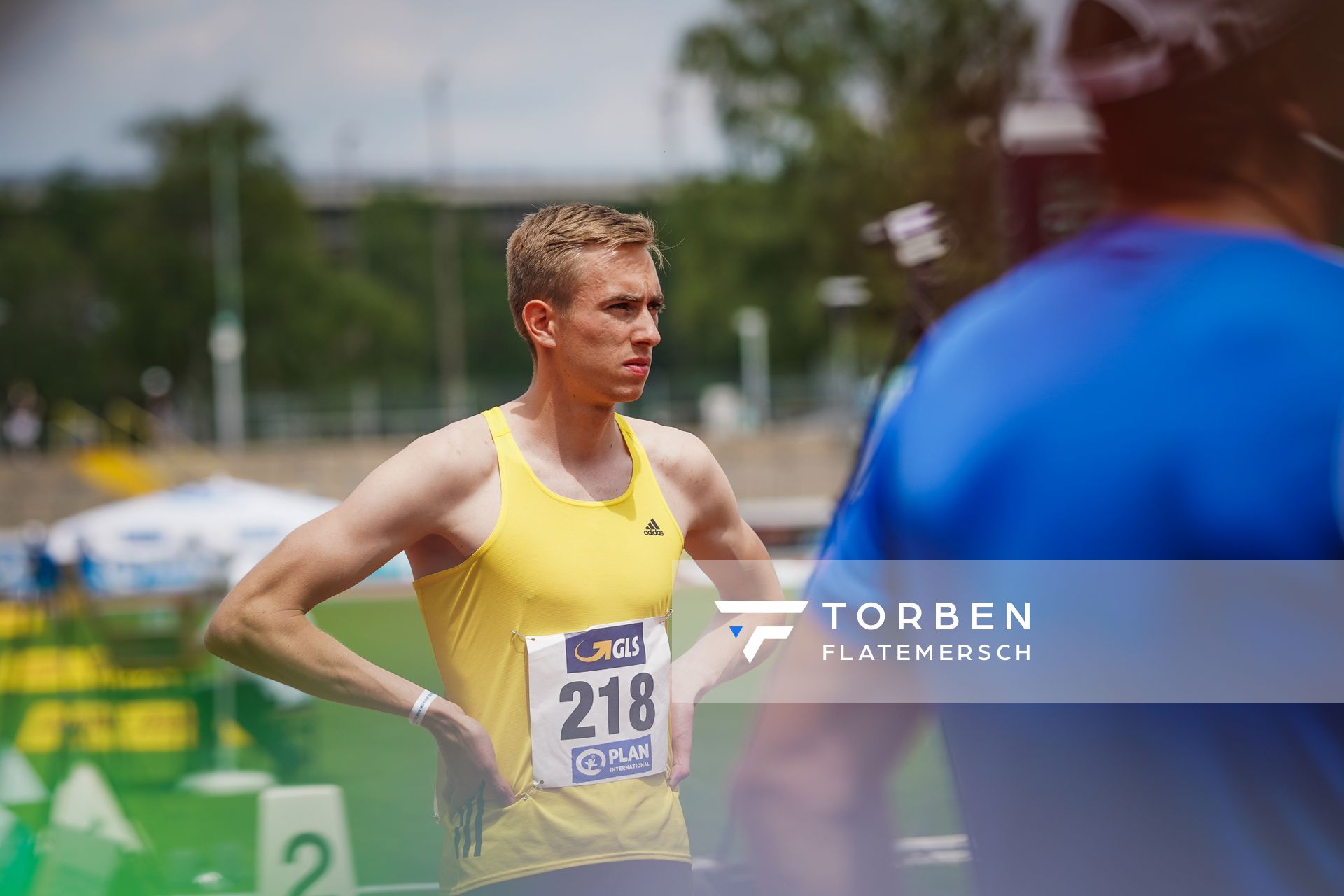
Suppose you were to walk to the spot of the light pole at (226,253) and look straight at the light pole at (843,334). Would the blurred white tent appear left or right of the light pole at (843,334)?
right

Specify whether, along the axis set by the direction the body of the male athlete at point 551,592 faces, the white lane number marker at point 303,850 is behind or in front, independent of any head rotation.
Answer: behind

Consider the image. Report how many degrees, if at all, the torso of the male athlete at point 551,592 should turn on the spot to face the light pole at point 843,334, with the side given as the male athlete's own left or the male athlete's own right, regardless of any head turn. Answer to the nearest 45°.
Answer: approximately 135° to the male athlete's own left

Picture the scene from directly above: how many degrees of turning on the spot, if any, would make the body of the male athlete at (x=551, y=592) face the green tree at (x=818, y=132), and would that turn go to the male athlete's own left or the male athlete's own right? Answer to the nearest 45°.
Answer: approximately 135° to the male athlete's own left

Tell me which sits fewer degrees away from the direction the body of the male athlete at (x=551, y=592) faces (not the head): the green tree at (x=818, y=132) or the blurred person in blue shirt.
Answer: the blurred person in blue shirt

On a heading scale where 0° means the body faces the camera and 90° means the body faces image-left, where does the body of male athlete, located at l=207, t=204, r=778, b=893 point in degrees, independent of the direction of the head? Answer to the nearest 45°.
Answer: approximately 315°

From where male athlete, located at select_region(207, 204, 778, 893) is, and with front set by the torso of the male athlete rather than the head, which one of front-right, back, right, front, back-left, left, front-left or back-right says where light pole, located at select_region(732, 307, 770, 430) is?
back-left

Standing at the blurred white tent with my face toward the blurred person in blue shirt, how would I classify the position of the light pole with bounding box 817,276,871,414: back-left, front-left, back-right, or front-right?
back-left
